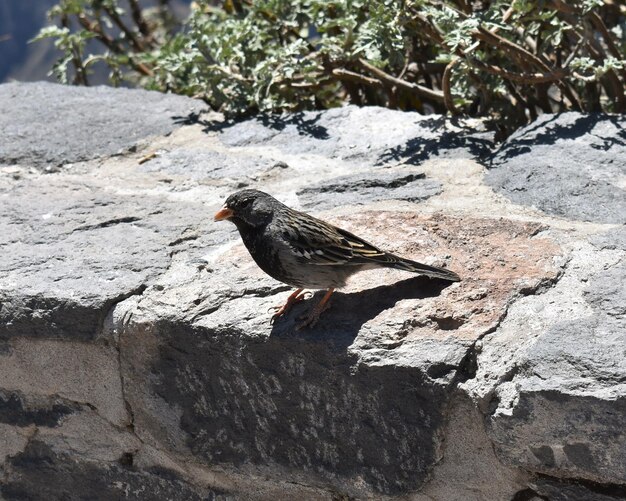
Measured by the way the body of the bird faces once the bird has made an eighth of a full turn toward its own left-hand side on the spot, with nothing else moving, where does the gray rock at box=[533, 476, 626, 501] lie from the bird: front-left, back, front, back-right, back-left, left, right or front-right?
left

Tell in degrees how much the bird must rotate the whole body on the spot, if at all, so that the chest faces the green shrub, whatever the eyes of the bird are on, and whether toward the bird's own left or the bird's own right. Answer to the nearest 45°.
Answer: approximately 90° to the bird's own right

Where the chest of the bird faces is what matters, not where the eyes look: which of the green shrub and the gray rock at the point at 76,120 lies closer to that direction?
the gray rock

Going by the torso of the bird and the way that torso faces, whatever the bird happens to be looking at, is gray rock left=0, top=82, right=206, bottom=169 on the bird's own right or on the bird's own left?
on the bird's own right

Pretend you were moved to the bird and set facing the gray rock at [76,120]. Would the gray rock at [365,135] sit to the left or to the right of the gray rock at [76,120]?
right

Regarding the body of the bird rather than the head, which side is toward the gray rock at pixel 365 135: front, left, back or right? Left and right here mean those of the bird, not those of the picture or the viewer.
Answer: right

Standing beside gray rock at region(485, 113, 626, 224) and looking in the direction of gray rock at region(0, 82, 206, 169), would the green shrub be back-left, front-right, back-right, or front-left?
front-right

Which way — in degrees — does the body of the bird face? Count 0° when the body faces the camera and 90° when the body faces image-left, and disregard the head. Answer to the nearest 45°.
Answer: approximately 90°

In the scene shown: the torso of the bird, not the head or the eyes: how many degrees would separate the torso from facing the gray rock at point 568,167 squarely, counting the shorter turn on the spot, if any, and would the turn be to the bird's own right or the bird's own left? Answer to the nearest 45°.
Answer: approximately 135° to the bird's own right

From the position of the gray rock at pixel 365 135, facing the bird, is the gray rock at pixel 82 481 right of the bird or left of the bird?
right

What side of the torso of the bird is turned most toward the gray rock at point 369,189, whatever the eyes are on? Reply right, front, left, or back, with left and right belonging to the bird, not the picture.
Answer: right
